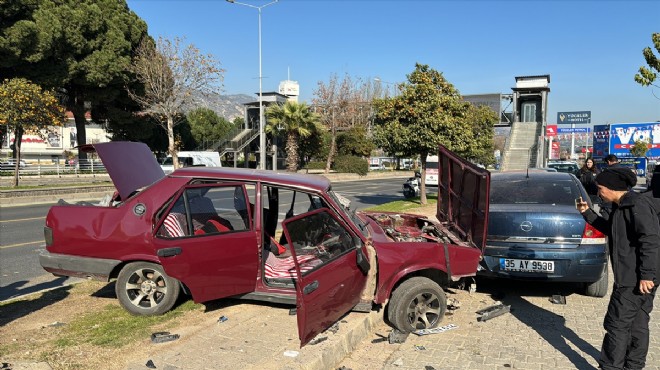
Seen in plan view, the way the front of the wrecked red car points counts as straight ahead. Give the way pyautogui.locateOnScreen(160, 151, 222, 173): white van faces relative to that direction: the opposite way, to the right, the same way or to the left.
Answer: the opposite way

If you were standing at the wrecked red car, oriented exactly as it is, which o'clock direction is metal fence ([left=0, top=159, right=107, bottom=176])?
The metal fence is roughly at 8 o'clock from the wrecked red car.

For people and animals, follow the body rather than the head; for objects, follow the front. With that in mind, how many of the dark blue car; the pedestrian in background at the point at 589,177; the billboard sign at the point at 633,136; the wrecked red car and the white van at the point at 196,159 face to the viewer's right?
1

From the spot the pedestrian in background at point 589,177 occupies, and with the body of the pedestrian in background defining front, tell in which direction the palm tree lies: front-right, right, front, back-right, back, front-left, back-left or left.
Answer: back-right

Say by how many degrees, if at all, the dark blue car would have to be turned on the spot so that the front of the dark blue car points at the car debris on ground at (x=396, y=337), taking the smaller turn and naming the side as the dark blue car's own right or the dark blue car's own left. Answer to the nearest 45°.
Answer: approximately 135° to the dark blue car's own left

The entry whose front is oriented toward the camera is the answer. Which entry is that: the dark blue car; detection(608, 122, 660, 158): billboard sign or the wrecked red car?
the billboard sign

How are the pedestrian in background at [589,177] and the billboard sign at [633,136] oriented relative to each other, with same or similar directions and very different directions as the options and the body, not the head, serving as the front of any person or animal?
same or similar directions

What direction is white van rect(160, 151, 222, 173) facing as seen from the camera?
to the viewer's left

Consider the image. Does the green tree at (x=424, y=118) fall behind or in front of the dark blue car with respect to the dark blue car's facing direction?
in front

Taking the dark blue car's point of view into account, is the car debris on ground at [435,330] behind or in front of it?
behind

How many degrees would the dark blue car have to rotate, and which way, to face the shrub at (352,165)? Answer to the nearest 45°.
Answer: approximately 45° to its left

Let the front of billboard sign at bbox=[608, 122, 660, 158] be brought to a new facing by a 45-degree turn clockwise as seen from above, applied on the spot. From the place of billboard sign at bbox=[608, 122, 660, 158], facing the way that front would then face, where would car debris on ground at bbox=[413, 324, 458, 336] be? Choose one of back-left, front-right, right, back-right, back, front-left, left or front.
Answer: front-left

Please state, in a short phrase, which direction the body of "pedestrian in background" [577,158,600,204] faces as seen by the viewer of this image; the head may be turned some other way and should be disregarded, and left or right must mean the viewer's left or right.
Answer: facing the viewer

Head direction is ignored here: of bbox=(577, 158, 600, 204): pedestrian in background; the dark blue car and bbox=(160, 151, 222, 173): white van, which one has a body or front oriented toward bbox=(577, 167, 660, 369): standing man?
the pedestrian in background

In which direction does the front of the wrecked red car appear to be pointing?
to the viewer's right

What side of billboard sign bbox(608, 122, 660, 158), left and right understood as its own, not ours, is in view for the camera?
front

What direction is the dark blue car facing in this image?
away from the camera

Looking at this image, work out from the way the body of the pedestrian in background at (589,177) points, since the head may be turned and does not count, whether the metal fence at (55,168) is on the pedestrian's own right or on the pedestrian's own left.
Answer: on the pedestrian's own right

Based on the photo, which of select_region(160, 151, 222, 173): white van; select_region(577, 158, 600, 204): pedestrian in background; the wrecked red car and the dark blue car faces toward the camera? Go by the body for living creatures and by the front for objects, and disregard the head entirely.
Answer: the pedestrian in background
